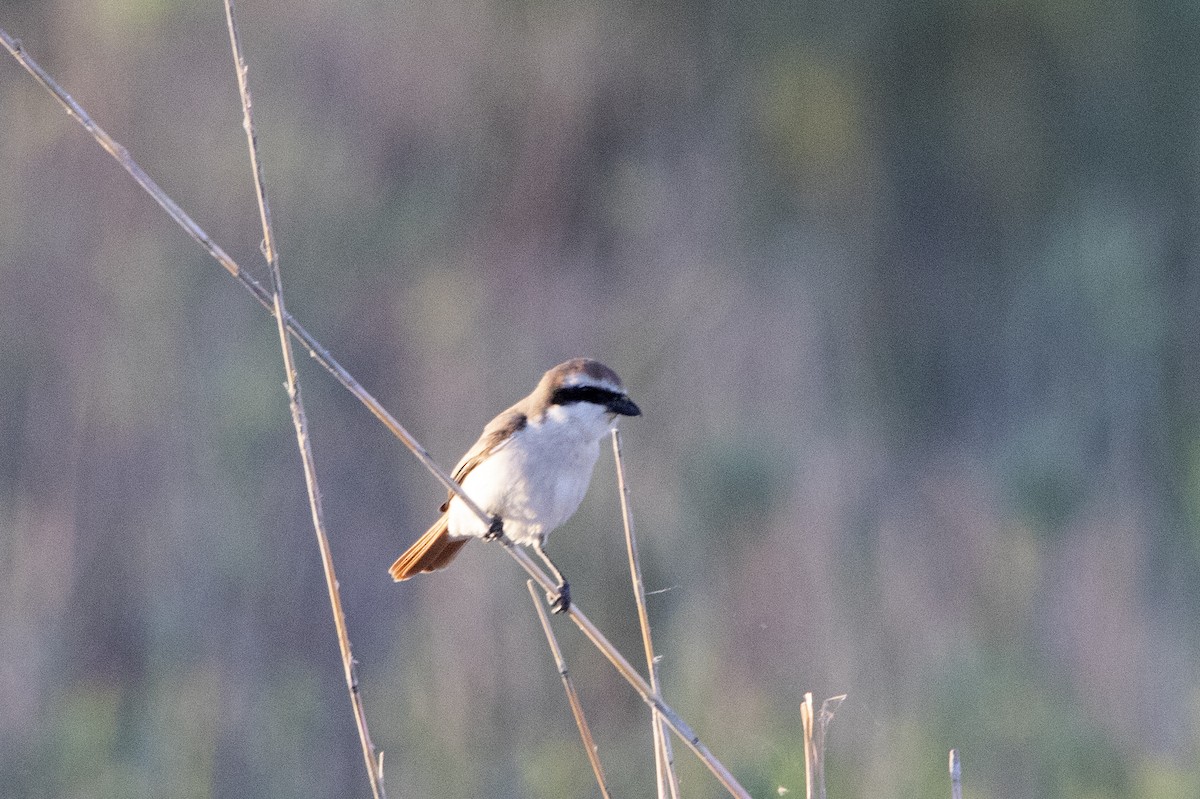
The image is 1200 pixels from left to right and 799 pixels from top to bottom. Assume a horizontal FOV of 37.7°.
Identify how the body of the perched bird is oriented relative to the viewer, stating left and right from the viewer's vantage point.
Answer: facing the viewer and to the right of the viewer

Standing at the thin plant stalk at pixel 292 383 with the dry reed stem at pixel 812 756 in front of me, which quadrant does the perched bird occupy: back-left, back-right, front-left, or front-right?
front-left

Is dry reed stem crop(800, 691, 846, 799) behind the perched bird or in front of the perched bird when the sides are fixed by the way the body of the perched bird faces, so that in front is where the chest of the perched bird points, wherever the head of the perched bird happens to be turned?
in front

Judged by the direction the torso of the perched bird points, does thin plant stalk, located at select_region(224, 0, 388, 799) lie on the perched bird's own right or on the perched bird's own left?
on the perched bird's own right
